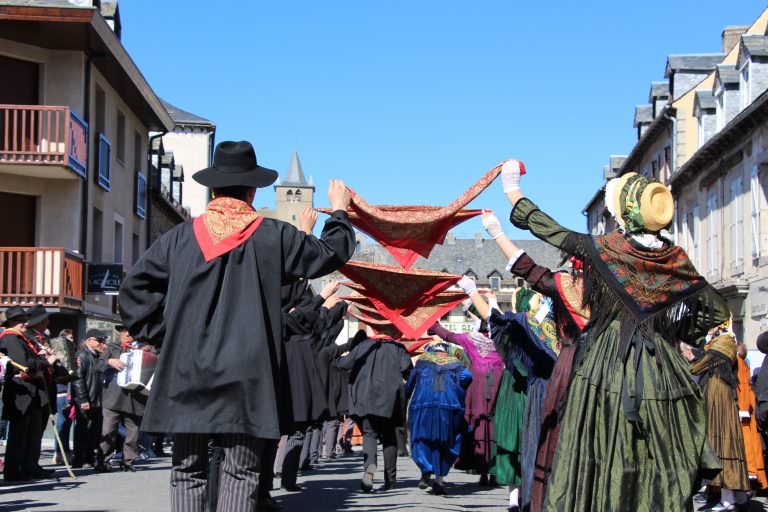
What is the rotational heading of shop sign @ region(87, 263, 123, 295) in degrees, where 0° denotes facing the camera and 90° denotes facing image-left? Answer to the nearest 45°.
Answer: approximately 0°

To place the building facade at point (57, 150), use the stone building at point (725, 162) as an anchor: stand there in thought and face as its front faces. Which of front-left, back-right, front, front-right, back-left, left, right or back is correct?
front-left

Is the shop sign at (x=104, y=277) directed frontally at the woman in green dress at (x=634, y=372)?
yes

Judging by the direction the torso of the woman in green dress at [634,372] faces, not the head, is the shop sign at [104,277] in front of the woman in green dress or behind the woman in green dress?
in front

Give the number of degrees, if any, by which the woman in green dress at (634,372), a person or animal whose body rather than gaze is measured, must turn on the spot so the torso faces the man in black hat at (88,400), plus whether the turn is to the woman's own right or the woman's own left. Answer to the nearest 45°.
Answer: approximately 45° to the woman's own left

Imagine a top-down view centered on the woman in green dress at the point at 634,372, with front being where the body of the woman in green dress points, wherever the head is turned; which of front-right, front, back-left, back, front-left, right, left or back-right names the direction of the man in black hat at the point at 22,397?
front-left

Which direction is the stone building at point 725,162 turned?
to the viewer's left

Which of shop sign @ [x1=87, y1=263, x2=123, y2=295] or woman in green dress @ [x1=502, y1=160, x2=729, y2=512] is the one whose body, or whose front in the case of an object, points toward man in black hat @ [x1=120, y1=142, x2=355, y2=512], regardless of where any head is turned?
the shop sign

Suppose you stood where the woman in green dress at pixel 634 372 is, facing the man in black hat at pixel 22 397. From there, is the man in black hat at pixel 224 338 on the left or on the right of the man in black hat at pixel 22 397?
left

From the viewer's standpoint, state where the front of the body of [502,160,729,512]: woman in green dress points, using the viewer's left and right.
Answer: facing away from the viewer

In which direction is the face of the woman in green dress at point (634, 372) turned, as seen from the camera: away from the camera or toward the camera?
away from the camera

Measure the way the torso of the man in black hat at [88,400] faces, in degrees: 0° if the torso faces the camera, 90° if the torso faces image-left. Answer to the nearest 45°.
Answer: approximately 315°
